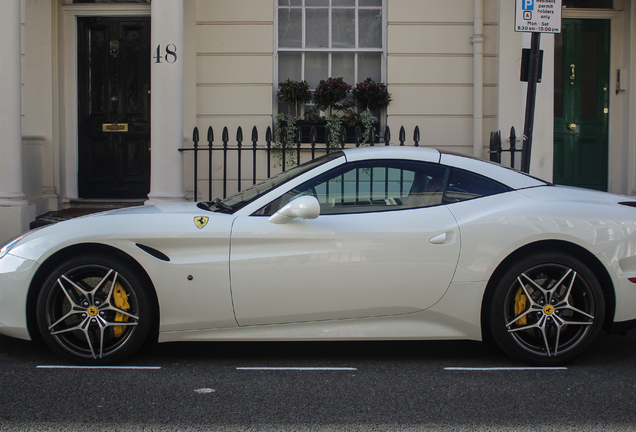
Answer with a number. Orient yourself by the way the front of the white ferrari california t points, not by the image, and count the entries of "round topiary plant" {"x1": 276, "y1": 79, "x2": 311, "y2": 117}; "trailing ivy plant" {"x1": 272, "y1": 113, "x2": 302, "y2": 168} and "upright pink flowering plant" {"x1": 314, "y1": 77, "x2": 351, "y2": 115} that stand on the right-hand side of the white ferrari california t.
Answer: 3

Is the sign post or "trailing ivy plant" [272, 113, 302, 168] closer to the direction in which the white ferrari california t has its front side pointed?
the trailing ivy plant

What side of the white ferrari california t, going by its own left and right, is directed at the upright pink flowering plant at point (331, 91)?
right

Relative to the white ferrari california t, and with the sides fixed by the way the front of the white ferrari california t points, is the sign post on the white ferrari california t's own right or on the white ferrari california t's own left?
on the white ferrari california t's own right

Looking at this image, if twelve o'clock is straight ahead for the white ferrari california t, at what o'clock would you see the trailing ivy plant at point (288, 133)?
The trailing ivy plant is roughly at 3 o'clock from the white ferrari california t.

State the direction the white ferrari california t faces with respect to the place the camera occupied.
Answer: facing to the left of the viewer

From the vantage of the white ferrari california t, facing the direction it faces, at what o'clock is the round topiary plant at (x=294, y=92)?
The round topiary plant is roughly at 3 o'clock from the white ferrari california t.

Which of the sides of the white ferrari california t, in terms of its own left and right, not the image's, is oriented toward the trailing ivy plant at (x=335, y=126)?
right
